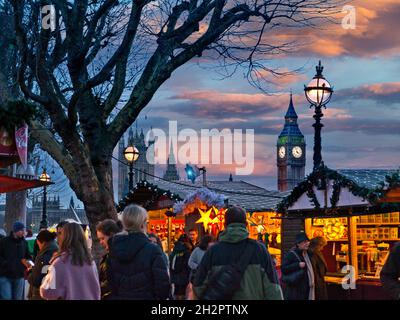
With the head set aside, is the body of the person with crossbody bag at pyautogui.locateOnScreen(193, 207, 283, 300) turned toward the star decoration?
yes

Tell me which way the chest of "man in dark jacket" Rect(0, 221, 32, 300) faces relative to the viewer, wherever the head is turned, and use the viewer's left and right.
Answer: facing the viewer and to the right of the viewer

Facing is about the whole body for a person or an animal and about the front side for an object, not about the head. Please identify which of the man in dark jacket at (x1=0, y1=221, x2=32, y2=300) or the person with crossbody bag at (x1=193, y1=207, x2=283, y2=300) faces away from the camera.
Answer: the person with crossbody bag

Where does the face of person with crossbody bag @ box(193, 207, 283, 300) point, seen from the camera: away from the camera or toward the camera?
away from the camera

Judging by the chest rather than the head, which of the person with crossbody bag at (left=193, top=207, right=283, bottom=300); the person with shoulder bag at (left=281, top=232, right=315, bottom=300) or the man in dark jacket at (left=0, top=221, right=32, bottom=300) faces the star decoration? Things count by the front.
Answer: the person with crossbody bag at (left=193, top=207, right=283, bottom=300)

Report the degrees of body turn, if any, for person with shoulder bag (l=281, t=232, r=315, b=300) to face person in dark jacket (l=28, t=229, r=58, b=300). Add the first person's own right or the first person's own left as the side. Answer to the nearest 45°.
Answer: approximately 90° to the first person's own right

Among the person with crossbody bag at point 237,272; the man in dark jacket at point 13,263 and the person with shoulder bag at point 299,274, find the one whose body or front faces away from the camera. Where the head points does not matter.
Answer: the person with crossbody bag at point 237,272

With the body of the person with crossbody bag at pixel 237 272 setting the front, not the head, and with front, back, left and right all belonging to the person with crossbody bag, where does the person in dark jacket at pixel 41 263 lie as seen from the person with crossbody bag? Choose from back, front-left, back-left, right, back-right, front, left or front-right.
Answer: front-left

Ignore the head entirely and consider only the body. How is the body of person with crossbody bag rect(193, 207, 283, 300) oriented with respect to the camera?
away from the camera

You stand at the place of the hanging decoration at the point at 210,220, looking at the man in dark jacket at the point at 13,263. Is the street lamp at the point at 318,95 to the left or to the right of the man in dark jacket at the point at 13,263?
left

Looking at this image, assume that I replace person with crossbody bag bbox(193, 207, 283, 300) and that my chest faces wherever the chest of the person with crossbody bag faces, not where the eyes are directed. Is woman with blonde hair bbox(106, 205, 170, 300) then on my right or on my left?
on my left
